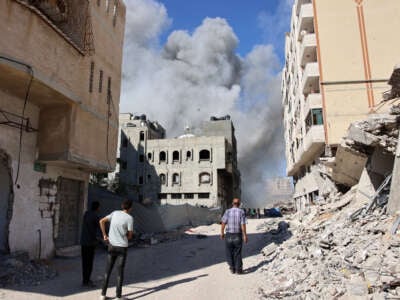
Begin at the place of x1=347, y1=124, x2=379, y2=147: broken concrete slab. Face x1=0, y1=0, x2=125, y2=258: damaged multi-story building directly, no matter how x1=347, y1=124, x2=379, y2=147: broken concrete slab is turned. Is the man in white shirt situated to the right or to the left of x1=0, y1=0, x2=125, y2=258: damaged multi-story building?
left

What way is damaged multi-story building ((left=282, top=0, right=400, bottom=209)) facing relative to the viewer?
to the viewer's left

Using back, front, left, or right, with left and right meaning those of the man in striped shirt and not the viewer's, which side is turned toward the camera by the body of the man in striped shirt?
back

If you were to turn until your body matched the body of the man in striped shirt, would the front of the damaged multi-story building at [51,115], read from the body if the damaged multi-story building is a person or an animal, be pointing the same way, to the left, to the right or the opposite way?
to the right

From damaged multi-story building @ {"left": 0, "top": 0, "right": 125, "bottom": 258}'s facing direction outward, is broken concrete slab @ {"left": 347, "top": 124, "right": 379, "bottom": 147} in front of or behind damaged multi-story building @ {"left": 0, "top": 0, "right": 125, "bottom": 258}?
in front

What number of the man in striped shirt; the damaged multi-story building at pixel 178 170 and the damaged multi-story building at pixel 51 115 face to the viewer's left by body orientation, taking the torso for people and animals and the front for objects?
0

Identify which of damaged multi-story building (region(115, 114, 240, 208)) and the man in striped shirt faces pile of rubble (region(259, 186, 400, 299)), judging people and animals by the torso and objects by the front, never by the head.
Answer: the damaged multi-story building

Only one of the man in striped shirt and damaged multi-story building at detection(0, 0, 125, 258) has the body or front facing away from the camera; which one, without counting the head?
the man in striped shirt

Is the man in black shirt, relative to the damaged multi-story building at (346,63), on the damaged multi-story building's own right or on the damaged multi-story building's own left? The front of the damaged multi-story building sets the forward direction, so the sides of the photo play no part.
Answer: on the damaged multi-story building's own left

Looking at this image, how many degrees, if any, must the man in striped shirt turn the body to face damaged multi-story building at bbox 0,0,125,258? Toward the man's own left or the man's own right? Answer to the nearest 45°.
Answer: approximately 90° to the man's own left

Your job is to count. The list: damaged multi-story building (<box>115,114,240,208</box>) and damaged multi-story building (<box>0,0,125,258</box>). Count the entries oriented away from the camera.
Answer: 0

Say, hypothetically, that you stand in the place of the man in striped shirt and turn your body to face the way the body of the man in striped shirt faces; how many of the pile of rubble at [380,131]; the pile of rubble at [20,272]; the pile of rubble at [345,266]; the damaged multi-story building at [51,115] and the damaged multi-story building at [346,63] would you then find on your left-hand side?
2

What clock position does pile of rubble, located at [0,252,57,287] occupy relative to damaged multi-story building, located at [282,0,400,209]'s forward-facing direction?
The pile of rubble is roughly at 10 o'clock from the damaged multi-story building.

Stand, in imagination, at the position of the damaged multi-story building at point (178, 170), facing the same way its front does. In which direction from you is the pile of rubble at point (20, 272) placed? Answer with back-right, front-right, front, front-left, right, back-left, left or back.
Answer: front

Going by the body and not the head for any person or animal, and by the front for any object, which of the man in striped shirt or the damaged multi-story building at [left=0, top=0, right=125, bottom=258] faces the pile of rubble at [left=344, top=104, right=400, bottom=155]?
the damaged multi-story building

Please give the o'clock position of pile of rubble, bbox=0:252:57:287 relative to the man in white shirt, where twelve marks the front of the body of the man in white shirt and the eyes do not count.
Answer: The pile of rubble is roughly at 9 o'clock from the man in white shirt.

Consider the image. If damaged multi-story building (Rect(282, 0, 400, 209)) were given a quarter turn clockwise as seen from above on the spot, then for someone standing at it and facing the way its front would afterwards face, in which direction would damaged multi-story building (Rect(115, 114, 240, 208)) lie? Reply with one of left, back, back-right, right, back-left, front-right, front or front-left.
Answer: front-left
